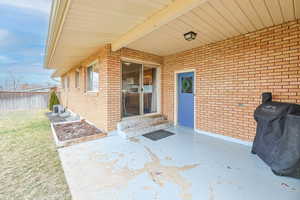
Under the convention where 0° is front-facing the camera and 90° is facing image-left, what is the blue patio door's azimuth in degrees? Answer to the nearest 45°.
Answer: approximately 45°

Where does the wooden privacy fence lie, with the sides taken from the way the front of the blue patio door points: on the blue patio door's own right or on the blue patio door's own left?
on the blue patio door's own right

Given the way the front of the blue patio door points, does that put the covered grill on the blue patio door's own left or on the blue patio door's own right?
on the blue patio door's own left

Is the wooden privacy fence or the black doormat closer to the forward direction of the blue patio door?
the black doormat

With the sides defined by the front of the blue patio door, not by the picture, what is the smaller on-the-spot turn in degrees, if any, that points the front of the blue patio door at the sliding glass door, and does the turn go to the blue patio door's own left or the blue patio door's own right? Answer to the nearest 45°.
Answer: approximately 45° to the blue patio door's own right

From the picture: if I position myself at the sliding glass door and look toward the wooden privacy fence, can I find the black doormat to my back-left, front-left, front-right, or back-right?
back-left

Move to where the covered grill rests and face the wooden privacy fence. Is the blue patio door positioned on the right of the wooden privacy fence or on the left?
right

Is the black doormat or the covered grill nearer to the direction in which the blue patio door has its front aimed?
the black doormat
